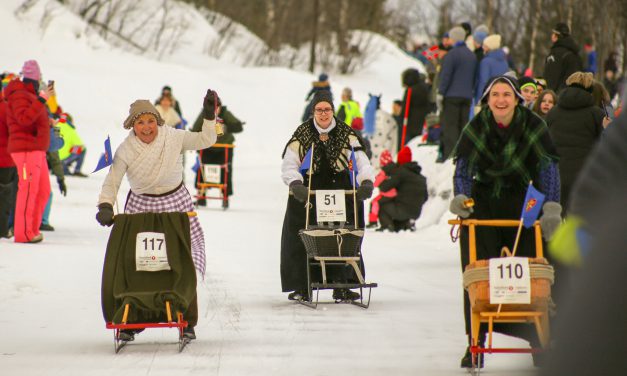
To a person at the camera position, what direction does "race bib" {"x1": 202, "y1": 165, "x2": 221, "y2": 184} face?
facing the viewer

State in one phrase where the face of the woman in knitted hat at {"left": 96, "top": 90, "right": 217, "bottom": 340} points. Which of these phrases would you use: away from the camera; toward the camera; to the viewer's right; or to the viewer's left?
toward the camera

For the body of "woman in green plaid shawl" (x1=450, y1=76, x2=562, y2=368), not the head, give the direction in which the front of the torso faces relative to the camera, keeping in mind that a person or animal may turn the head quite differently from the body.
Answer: toward the camera

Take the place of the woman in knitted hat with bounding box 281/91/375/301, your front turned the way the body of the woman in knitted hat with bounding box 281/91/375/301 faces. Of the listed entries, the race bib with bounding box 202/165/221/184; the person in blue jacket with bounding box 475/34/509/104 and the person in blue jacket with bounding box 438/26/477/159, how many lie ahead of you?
0

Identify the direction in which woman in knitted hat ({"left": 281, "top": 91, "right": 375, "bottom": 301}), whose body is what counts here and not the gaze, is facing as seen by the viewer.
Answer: toward the camera

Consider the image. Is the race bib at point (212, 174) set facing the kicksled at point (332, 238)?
yes

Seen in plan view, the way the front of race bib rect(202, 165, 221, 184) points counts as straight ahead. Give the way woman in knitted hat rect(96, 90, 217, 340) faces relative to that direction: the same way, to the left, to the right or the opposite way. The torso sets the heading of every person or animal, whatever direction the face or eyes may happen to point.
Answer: the same way

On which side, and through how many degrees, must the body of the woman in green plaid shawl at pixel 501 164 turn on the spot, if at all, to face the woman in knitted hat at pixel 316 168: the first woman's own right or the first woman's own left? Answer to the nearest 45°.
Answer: approximately 135° to the first woman's own right

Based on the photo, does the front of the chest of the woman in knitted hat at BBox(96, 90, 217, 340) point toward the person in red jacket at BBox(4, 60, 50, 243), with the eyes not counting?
no

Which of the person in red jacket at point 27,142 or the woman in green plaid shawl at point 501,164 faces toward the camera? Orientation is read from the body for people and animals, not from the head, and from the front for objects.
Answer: the woman in green plaid shawl

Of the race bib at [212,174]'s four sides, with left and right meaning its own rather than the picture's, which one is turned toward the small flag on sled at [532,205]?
front

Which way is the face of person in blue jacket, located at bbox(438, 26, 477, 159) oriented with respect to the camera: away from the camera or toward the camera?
away from the camera

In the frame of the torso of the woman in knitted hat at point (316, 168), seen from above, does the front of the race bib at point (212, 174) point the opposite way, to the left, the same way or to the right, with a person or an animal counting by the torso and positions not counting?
the same way

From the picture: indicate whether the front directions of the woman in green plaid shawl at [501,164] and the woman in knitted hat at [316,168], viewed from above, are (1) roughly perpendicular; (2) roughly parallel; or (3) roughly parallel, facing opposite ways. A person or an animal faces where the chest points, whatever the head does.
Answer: roughly parallel

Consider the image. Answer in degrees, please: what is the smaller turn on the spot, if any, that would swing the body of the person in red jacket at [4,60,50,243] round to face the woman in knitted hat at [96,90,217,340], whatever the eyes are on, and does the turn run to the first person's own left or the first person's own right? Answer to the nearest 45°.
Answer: approximately 90° to the first person's own right

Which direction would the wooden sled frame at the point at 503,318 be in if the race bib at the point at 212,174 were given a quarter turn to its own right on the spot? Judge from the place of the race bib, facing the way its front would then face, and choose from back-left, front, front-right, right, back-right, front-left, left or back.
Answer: left
